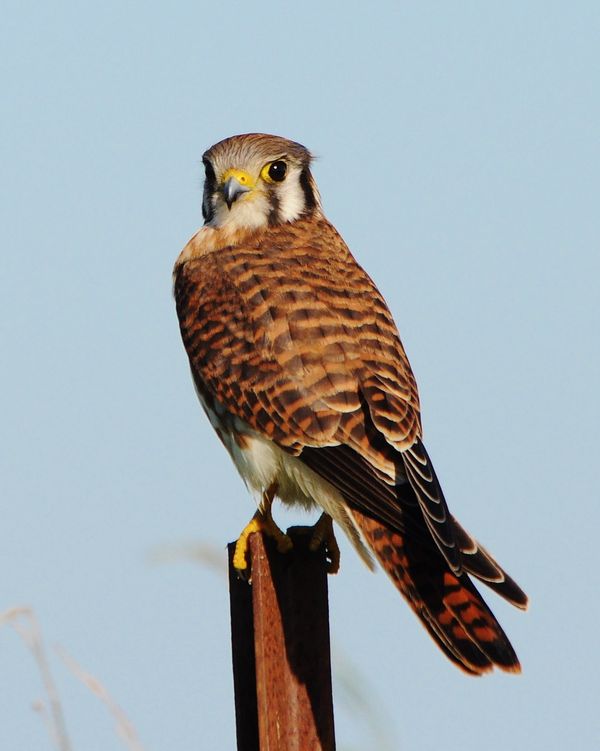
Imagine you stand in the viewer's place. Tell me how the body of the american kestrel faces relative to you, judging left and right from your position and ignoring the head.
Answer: facing away from the viewer and to the left of the viewer
